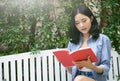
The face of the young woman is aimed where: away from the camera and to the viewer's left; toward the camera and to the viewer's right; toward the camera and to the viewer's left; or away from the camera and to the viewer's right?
toward the camera and to the viewer's left

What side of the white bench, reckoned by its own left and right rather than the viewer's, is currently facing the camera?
front

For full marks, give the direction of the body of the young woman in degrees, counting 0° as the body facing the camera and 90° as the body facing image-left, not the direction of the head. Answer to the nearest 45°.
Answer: approximately 45°
